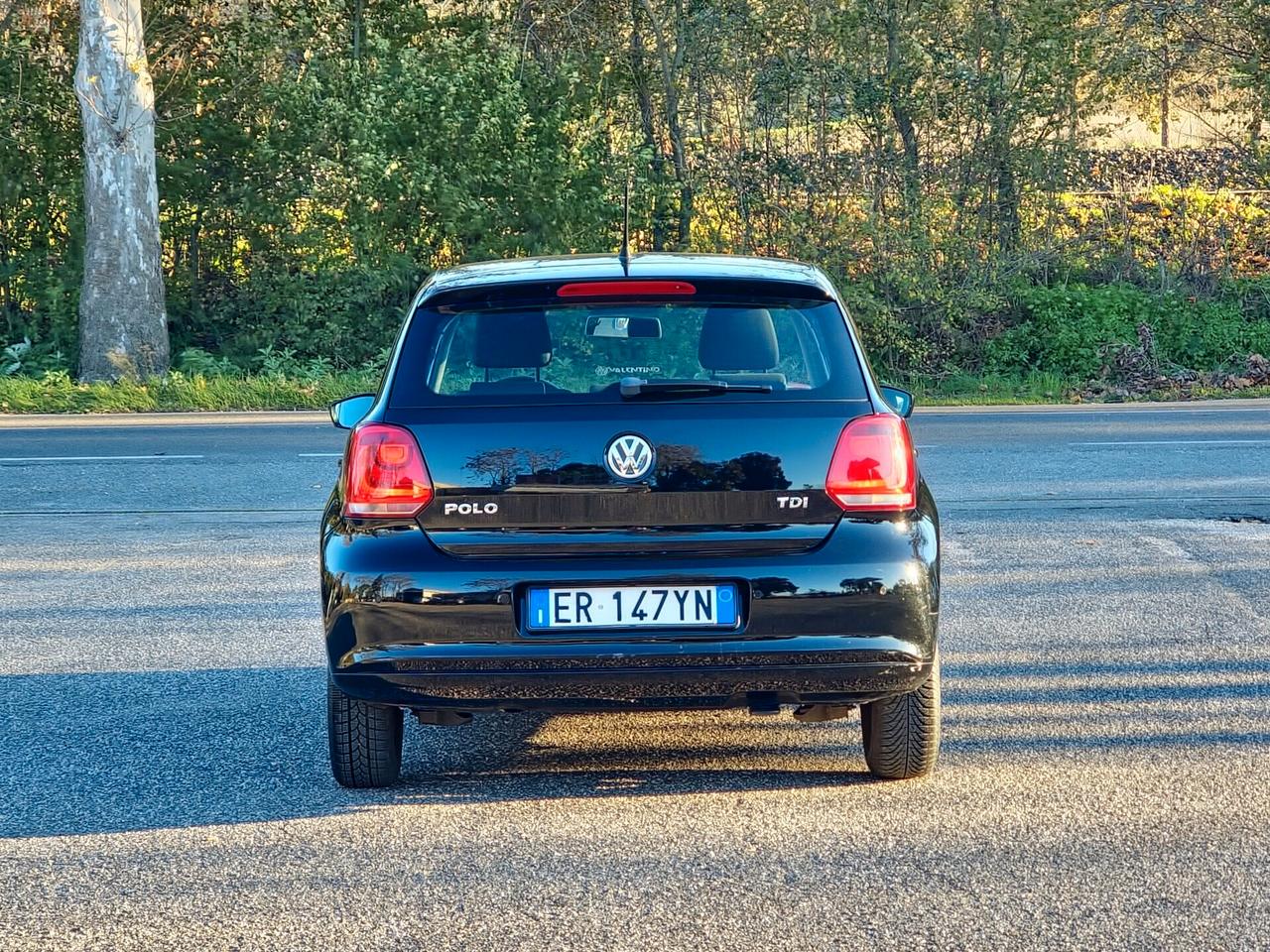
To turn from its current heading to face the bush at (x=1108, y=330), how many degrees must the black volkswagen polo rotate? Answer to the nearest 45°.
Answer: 0° — it already faces it

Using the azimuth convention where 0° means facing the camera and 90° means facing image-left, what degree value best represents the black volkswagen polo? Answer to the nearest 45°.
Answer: approximately 180°

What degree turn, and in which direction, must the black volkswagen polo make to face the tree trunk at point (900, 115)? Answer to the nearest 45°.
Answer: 0° — it already faces it

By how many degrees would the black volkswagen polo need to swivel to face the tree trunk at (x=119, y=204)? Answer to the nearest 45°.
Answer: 0° — it already faces it

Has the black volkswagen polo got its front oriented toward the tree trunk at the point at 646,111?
yes
